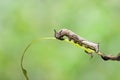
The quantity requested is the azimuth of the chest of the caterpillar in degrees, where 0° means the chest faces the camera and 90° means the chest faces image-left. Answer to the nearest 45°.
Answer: approximately 90°
